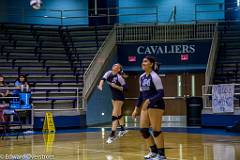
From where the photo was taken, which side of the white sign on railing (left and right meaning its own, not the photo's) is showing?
front

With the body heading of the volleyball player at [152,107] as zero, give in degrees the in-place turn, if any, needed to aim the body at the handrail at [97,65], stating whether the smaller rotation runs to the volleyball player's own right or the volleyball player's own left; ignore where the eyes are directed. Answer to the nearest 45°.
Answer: approximately 135° to the volleyball player's own right

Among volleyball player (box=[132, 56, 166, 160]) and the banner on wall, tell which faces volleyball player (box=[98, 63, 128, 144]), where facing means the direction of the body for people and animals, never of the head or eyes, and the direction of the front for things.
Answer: the banner on wall

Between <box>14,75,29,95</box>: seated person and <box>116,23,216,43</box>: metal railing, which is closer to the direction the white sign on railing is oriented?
the seated person

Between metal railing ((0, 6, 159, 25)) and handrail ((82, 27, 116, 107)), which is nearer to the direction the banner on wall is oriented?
the handrail

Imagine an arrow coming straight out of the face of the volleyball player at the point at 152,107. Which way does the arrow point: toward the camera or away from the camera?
toward the camera

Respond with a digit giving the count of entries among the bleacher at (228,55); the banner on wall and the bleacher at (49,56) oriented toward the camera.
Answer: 3

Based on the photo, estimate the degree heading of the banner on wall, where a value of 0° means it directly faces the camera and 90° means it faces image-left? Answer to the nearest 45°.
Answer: approximately 0°

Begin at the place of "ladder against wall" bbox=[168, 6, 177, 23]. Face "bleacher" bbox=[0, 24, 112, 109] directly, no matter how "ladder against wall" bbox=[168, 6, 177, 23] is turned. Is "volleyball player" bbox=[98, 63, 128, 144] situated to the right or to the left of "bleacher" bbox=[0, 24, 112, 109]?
left

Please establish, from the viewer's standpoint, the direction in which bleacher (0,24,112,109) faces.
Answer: facing the viewer

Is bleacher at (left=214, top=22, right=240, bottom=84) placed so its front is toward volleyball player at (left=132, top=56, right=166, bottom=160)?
yes

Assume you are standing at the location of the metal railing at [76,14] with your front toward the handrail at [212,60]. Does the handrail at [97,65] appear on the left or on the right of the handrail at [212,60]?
right

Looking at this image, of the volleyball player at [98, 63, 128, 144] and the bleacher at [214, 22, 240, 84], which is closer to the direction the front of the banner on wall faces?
the volleyball player

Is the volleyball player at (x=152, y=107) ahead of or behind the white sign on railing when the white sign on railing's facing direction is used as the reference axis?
ahead
